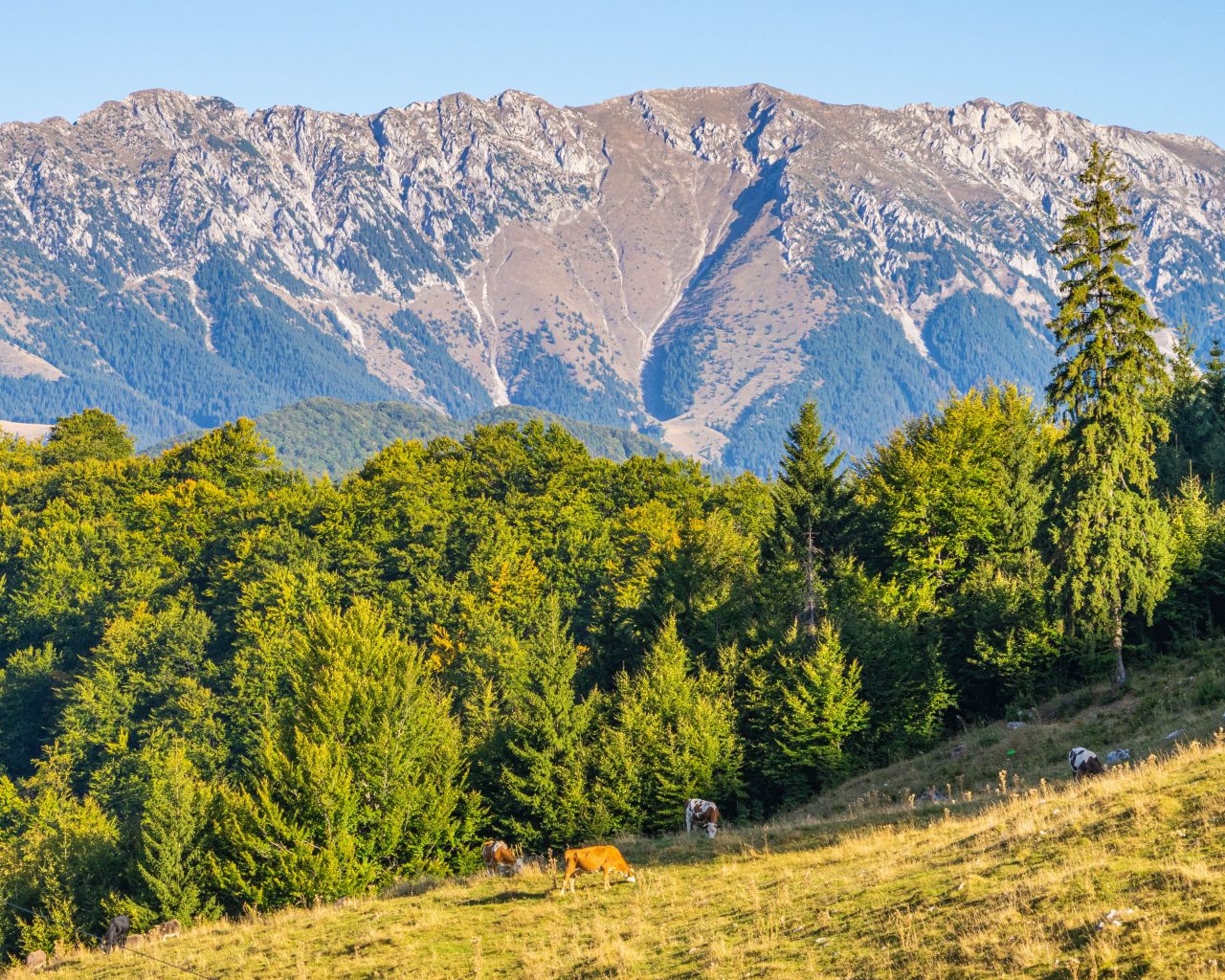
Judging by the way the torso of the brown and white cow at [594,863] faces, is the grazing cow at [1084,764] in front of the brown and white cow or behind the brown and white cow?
in front

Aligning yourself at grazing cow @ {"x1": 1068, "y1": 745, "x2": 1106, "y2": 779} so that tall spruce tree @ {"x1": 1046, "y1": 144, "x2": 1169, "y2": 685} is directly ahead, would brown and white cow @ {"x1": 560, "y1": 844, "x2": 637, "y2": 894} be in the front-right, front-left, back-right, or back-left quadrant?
back-left

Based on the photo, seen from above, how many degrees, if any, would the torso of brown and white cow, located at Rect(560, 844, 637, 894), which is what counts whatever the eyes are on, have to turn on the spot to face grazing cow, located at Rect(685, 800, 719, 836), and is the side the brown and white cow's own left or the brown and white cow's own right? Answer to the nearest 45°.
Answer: approximately 90° to the brown and white cow's own left

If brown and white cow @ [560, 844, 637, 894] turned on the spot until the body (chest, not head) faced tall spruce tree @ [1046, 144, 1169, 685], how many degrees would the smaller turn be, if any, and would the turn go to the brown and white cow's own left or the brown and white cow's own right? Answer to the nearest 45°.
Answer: approximately 45° to the brown and white cow's own left

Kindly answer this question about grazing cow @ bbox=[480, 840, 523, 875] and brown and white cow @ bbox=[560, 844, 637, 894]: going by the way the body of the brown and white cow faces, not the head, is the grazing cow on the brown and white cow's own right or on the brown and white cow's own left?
on the brown and white cow's own left

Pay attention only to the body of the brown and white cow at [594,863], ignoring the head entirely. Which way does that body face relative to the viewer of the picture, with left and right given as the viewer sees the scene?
facing to the right of the viewer

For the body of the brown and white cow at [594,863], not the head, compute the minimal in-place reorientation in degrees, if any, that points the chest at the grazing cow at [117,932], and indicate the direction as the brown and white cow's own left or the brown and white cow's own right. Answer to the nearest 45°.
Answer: approximately 135° to the brown and white cow's own left
